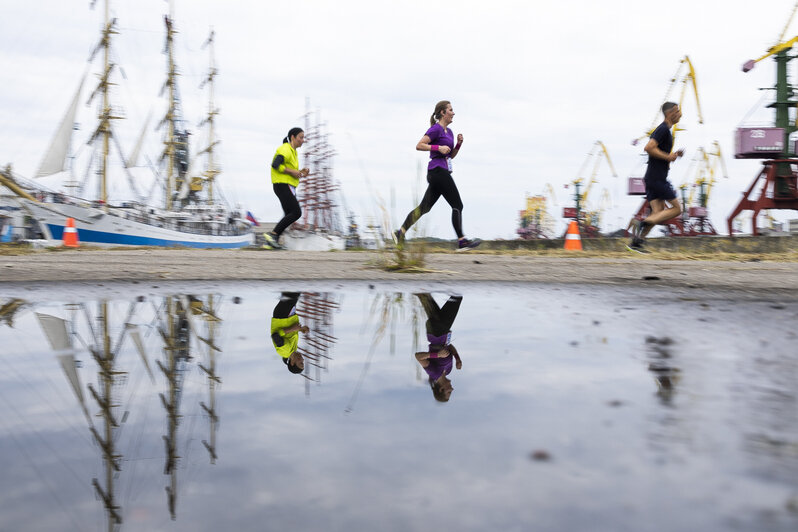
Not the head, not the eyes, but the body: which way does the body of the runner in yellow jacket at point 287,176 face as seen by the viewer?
to the viewer's right

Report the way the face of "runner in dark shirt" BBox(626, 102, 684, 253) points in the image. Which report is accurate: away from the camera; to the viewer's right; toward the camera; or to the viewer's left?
to the viewer's right

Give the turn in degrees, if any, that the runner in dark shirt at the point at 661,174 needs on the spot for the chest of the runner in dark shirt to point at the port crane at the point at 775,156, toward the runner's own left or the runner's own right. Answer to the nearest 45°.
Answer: approximately 90° to the runner's own left

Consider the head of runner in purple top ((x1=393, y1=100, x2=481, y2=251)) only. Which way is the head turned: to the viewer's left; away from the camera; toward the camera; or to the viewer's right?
to the viewer's right

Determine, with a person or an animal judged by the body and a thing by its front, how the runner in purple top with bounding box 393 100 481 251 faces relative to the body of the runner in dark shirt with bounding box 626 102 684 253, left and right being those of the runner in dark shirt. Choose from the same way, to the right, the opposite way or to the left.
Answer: the same way

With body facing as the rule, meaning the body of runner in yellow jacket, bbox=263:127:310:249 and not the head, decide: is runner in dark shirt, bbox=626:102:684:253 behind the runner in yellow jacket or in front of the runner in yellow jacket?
in front

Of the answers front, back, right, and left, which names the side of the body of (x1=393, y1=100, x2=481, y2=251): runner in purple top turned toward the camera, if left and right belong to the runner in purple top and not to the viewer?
right

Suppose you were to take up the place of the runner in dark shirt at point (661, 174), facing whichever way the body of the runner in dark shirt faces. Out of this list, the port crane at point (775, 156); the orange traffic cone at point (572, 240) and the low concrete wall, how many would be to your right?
0
